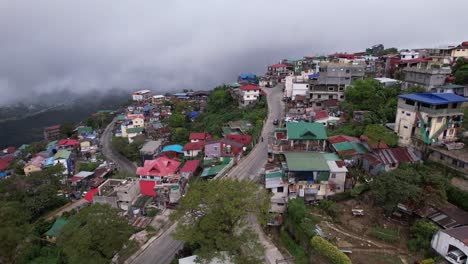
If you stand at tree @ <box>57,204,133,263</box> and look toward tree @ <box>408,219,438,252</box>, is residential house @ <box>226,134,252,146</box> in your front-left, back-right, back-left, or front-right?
front-left

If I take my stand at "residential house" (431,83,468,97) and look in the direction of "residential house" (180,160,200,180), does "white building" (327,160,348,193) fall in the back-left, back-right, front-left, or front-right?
front-left

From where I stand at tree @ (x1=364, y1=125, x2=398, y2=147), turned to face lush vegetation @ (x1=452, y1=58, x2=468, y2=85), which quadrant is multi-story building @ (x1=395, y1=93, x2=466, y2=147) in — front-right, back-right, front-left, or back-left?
front-right

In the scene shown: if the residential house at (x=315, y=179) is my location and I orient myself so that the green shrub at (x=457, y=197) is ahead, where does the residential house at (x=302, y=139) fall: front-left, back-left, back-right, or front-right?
back-left

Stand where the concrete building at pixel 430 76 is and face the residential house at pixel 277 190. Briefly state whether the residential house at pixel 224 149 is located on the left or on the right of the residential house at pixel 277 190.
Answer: right

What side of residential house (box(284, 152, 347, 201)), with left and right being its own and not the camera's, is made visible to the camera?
front

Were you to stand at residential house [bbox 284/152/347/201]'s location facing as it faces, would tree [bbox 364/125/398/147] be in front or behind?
behind

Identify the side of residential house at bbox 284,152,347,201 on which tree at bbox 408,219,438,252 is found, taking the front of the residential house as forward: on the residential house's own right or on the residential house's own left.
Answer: on the residential house's own left
